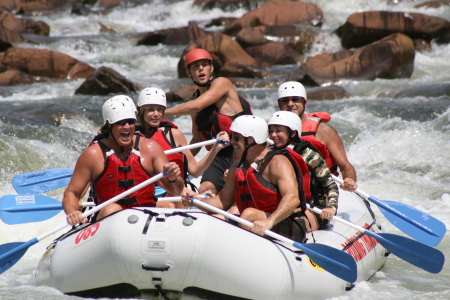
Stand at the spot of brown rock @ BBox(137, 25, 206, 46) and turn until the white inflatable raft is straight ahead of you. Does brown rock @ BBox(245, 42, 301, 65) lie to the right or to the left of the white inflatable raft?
left

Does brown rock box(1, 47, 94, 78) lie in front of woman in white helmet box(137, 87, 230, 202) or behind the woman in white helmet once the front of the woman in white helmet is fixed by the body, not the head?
behind

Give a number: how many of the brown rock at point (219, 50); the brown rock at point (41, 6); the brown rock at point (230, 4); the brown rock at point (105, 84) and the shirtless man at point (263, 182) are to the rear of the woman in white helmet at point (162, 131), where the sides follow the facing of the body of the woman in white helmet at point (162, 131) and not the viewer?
4

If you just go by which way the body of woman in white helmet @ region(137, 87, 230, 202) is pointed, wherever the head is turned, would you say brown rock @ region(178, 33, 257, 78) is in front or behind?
behind

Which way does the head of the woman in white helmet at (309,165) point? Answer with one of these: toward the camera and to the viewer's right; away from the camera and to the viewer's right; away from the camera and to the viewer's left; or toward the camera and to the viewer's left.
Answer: toward the camera and to the viewer's left

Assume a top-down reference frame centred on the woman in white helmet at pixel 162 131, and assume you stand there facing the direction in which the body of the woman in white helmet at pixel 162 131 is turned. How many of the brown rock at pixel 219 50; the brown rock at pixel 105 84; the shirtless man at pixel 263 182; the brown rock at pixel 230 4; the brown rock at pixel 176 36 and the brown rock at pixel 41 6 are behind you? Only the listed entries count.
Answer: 5

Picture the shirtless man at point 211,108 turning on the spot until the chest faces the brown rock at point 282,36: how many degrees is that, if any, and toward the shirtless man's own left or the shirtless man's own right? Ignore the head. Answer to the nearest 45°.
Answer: approximately 135° to the shirtless man's own right

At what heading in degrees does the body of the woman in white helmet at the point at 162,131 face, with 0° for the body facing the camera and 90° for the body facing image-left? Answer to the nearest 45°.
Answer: approximately 0°

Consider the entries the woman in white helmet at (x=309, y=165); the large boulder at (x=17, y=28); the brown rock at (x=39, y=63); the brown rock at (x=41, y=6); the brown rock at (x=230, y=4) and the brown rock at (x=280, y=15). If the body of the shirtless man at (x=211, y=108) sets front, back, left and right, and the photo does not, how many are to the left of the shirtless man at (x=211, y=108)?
1

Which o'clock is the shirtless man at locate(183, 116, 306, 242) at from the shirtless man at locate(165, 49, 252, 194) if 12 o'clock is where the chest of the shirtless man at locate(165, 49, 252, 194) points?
the shirtless man at locate(183, 116, 306, 242) is roughly at 10 o'clock from the shirtless man at locate(165, 49, 252, 194).

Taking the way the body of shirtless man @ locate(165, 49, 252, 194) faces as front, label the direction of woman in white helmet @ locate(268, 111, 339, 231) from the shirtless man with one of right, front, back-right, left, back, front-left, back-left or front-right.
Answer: left

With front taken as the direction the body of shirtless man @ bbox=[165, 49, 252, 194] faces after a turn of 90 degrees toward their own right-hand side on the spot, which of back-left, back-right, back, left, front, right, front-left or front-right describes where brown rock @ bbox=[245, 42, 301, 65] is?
front-right

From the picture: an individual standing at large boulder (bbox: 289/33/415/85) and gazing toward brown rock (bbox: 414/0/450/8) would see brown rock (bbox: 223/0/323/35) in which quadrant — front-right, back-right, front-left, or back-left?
front-left

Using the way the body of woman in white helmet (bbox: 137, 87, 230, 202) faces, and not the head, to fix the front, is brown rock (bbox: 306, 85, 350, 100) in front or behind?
behind

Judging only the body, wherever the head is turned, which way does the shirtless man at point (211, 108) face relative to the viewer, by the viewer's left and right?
facing the viewer and to the left of the viewer

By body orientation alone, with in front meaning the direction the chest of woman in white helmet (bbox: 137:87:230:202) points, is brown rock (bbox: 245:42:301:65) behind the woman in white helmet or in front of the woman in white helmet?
behind

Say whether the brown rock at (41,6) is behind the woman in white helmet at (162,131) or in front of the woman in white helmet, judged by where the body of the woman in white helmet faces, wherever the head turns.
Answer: behind

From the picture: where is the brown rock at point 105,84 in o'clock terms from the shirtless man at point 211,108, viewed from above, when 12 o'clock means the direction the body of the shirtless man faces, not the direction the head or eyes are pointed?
The brown rock is roughly at 4 o'clock from the shirtless man.

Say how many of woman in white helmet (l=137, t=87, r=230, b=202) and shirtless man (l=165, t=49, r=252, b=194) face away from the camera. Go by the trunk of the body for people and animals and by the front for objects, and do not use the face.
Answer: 0

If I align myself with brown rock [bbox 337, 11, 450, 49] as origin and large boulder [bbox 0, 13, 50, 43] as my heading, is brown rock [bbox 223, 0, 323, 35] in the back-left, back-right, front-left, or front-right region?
front-right

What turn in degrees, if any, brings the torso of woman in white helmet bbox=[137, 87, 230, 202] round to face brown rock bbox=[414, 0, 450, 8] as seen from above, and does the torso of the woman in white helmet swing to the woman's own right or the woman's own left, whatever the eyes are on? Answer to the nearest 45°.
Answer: approximately 135° to the woman's own left
